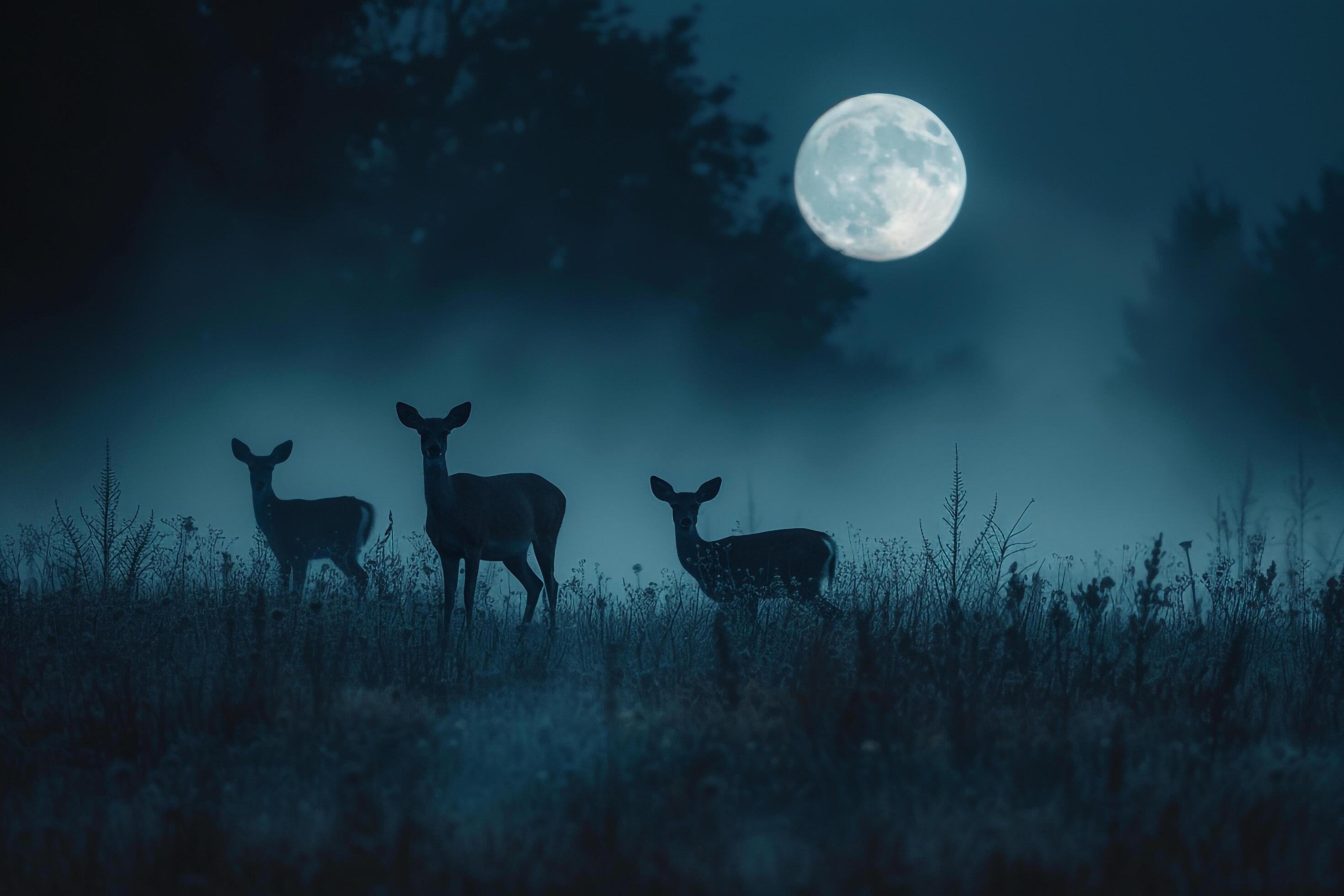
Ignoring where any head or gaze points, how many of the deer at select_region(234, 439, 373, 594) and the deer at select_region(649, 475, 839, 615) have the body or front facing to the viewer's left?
2

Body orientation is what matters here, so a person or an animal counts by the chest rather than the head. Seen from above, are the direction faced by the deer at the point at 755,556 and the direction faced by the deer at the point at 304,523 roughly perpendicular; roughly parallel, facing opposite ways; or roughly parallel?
roughly parallel

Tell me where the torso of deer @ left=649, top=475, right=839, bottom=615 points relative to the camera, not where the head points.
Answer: to the viewer's left

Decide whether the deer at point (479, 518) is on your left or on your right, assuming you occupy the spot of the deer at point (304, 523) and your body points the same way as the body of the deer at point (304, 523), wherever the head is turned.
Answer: on your left

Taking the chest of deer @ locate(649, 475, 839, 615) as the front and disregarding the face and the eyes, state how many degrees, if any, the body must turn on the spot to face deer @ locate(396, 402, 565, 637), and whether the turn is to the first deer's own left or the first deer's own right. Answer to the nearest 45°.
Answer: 0° — it already faces it

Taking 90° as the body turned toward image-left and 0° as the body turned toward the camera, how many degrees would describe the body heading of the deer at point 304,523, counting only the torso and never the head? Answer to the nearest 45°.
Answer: approximately 90°

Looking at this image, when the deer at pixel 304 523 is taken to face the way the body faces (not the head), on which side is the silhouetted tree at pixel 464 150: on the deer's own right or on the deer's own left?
on the deer's own right

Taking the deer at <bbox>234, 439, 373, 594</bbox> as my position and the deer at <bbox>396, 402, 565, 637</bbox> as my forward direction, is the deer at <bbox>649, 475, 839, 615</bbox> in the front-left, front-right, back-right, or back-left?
front-left

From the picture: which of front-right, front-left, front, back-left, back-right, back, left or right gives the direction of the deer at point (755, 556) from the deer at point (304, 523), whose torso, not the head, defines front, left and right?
back-left
